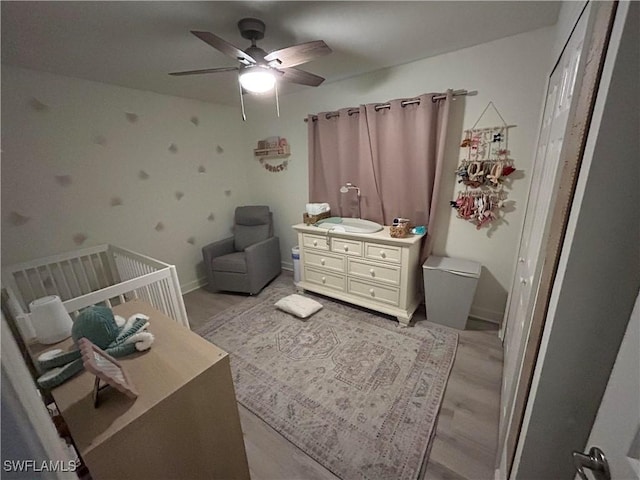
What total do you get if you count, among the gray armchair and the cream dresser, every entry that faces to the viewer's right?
0

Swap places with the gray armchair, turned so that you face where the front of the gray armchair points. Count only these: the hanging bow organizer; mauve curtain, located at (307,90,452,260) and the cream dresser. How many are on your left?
3

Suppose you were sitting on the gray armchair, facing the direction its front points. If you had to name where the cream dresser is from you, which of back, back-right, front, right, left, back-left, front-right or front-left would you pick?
left

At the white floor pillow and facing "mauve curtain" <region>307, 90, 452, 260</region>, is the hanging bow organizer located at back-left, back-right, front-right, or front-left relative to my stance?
front-right

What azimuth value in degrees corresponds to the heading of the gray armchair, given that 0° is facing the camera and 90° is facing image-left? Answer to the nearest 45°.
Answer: approximately 45°

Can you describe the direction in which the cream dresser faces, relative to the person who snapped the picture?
facing the viewer and to the left of the viewer

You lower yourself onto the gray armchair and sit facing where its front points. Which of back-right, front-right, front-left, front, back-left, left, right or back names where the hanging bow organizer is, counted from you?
left

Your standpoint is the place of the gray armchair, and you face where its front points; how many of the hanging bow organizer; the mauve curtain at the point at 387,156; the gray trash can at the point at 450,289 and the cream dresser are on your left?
4

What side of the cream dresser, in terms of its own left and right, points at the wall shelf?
right
